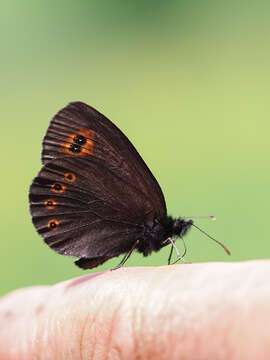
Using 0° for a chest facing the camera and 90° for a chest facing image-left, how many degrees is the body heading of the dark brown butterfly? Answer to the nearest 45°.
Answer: approximately 270°
